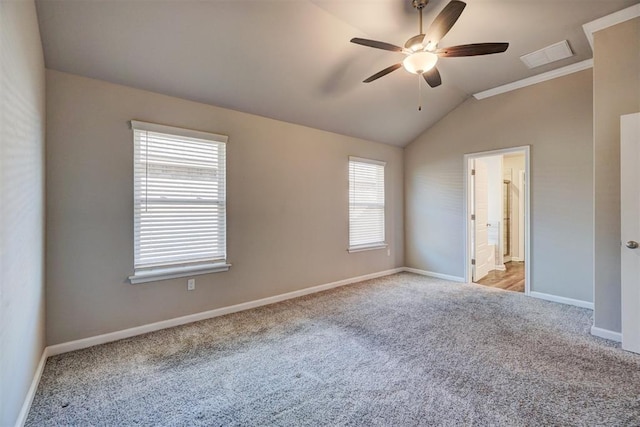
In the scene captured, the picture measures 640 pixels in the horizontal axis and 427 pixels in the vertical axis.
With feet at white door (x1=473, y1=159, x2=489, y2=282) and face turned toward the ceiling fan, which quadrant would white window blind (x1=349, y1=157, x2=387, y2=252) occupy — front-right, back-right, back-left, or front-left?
front-right

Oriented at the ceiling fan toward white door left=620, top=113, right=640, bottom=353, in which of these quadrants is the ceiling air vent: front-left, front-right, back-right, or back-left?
front-left

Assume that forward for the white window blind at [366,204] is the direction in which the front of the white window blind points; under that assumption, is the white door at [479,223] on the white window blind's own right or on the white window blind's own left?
on the white window blind's own left

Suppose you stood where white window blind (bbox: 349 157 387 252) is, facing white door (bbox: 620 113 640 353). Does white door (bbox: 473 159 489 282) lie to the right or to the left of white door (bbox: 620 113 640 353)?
left

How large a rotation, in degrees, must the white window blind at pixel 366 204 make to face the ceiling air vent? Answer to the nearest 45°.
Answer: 0° — it already faces it

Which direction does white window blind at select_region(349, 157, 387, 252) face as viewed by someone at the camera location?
facing the viewer and to the right of the viewer

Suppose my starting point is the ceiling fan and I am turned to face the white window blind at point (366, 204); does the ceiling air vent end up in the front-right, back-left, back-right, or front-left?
front-right

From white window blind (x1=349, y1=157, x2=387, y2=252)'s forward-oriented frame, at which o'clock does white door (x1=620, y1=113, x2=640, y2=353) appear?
The white door is roughly at 12 o'clock from the white window blind.

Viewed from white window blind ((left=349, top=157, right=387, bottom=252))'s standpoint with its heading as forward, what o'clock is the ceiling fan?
The ceiling fan is roughly at 1 o'clock from the white window blind.
